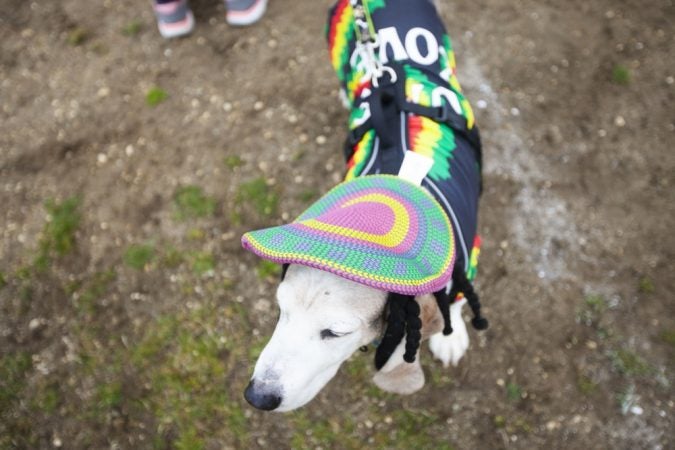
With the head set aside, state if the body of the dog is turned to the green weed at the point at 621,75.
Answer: no

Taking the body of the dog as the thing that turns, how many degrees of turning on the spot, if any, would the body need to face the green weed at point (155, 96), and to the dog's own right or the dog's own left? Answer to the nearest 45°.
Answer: approximately 135° to the dog's own right

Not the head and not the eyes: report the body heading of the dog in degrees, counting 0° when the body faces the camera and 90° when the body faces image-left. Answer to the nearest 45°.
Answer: approximately 0°

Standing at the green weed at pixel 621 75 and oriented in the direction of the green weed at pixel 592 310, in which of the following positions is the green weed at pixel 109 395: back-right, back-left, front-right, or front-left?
front-right

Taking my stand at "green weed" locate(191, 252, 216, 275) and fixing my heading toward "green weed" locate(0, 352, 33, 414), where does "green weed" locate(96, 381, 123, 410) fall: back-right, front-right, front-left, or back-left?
front-left

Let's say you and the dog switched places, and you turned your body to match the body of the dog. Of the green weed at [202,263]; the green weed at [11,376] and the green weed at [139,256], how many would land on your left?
0

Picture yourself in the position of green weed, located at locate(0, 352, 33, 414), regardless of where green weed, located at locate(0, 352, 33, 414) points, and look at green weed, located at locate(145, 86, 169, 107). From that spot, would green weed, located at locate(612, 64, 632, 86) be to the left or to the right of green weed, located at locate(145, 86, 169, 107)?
right

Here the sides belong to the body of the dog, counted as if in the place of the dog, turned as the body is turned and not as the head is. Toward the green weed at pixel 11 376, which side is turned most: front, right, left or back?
right
